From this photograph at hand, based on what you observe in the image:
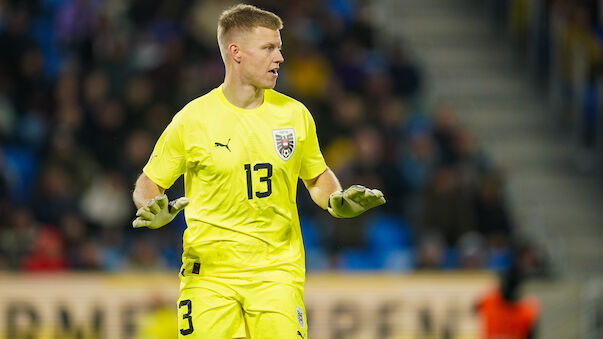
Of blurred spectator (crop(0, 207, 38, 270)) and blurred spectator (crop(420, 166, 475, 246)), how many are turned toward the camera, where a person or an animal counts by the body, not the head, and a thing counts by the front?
2

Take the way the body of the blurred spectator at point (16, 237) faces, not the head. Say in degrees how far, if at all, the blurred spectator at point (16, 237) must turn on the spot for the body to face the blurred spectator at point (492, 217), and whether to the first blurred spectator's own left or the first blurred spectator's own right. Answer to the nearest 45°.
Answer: approximately 90° to the first blurred spectator's own left

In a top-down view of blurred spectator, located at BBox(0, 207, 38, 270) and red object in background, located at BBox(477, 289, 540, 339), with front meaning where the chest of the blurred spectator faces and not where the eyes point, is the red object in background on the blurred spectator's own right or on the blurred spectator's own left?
on the blurred spectator's own left

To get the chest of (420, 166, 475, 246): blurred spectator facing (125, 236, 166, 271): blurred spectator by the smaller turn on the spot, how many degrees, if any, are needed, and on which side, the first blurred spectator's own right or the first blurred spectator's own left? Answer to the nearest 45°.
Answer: approximately 90° to the first blurred spectator's own right

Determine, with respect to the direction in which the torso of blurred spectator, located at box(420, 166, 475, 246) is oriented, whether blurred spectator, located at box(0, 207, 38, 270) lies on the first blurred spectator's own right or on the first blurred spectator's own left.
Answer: on the first blurred spectator's own right

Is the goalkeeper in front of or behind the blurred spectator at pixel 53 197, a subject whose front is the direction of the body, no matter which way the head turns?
in front

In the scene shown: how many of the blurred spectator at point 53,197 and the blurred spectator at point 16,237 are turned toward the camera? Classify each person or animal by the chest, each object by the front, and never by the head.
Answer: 2

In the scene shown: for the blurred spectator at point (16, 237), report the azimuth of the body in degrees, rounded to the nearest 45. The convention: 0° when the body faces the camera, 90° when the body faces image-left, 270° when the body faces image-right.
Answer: approximately 0°

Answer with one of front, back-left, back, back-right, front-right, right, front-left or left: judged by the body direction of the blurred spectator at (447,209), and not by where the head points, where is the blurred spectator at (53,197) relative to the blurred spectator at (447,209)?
right

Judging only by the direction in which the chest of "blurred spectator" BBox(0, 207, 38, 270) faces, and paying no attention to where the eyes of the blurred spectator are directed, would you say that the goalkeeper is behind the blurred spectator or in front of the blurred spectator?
in front
